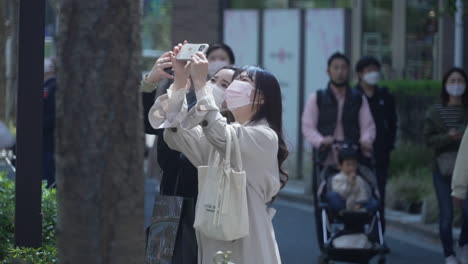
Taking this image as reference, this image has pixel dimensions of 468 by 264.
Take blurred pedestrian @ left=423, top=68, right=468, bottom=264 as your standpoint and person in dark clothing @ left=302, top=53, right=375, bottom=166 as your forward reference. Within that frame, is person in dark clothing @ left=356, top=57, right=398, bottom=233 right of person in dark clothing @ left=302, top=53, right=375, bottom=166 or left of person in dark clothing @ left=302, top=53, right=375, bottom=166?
right

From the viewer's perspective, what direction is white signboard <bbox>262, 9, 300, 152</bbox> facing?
toward the camera

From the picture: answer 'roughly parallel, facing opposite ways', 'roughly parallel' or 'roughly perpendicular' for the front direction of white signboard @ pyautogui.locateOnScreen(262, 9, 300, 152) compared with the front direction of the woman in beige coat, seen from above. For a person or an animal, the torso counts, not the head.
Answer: roughly perpendicular

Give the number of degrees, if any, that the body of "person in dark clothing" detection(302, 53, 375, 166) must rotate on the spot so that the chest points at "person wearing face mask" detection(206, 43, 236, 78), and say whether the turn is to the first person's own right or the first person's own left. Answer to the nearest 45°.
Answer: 0° — they already face them

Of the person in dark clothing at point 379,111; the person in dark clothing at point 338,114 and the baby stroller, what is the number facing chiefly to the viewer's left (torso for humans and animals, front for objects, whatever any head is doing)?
0

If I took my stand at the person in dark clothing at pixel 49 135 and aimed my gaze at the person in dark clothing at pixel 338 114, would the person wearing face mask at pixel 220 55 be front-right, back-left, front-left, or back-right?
front-right

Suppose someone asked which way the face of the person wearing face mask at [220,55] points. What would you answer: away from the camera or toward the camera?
toward the camera

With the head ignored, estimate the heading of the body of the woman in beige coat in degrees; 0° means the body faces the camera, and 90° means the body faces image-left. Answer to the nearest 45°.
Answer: approximately 90°

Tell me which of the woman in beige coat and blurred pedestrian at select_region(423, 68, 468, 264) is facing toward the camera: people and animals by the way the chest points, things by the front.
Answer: the blurred pedestrian

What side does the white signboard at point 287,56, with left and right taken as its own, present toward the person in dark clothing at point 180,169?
front

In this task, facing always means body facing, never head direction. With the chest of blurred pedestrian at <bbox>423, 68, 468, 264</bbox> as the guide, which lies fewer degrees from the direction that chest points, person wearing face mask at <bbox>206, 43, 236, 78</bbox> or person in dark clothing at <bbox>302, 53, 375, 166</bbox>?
the person wearing face mask

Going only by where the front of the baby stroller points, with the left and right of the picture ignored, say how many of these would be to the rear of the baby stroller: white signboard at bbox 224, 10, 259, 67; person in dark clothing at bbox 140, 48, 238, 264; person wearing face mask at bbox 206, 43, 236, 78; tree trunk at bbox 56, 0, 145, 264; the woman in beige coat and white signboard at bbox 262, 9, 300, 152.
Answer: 2

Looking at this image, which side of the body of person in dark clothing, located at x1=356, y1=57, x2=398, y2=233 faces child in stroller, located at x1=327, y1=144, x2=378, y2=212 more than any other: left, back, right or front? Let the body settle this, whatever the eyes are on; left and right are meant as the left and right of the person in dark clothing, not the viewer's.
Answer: front

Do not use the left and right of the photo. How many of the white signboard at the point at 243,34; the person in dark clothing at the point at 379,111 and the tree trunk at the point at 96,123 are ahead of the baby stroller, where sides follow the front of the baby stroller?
1

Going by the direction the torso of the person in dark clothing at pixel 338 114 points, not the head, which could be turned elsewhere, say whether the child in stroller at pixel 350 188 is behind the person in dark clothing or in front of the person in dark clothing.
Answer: in front

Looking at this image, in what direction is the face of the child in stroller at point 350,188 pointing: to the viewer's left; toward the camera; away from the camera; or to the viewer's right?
toward the camera

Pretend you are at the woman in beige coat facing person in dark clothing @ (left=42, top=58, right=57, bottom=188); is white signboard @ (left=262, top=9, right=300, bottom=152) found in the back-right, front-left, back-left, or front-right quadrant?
front-right

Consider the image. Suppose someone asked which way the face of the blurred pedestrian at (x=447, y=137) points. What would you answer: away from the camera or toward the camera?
toward the camera

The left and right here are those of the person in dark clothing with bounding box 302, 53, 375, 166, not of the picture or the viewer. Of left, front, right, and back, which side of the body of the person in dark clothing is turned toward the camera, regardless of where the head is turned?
front
